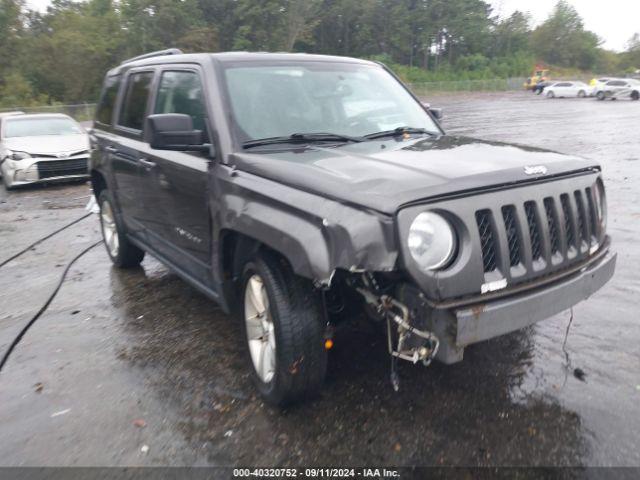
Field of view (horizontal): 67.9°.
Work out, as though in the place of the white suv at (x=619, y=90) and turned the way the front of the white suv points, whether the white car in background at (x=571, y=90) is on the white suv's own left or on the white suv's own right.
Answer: on the white suv's own right

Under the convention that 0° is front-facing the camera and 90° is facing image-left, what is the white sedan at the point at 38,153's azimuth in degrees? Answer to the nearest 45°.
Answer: approximately 315°

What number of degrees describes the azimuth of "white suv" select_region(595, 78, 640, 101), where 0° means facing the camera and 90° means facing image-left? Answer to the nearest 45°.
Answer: approximately 90°

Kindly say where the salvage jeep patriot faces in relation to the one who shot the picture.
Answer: facing the viewer and to the right of the viewer

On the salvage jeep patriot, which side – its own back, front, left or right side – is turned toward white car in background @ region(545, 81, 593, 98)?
left

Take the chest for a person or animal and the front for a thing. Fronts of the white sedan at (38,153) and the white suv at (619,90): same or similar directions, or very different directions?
very different directions

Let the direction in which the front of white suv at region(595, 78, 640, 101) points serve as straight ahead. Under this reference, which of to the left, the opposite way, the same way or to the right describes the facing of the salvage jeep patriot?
the opposite way

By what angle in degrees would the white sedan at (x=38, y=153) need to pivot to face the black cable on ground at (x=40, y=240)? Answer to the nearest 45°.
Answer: approximately 45° to its right

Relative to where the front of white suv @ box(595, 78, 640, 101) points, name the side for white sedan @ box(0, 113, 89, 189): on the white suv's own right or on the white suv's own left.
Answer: on the white suv's own left

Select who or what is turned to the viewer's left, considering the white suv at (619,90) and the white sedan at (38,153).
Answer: the white suv at (619,90)
